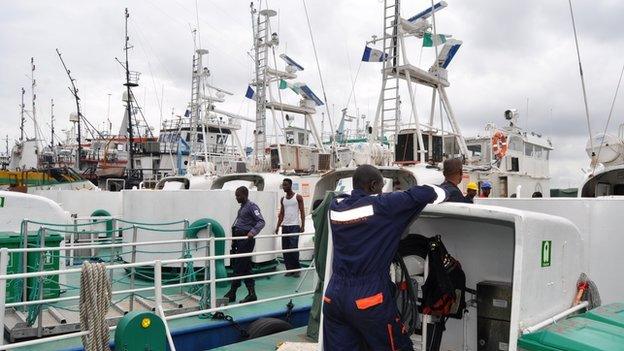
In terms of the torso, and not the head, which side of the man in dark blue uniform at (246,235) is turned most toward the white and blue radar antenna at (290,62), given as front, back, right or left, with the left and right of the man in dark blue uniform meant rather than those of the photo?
right

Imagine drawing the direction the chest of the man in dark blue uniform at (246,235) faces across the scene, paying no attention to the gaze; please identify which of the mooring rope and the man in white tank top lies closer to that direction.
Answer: the mooring rope

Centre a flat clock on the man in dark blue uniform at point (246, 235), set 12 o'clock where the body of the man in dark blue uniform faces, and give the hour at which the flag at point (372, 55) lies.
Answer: The flag is roughly at 4 o'clock from the man in dark blue uniform.

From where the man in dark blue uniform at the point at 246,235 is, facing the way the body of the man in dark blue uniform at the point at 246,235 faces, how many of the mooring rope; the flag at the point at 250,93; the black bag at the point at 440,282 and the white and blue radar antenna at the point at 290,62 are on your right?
2

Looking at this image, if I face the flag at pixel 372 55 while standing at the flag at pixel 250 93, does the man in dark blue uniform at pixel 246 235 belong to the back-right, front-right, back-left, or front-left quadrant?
front-right

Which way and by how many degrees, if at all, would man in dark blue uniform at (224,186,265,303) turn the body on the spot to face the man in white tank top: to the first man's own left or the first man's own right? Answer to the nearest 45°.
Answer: approximately 135° to the first man's own right

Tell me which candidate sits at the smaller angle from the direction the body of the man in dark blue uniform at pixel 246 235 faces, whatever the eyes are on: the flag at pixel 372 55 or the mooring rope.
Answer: the mooring rope

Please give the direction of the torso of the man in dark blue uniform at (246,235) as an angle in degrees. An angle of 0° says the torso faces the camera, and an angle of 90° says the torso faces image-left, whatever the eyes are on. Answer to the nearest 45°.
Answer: approximately 90°

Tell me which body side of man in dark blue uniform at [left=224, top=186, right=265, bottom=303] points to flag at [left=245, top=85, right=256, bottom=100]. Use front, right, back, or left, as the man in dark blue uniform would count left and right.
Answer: right

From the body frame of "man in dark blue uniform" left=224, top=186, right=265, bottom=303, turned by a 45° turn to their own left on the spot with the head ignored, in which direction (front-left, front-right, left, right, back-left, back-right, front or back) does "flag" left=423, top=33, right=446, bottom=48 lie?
back
